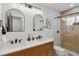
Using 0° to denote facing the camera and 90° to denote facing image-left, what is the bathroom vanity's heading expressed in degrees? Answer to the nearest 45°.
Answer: approximately 315°
